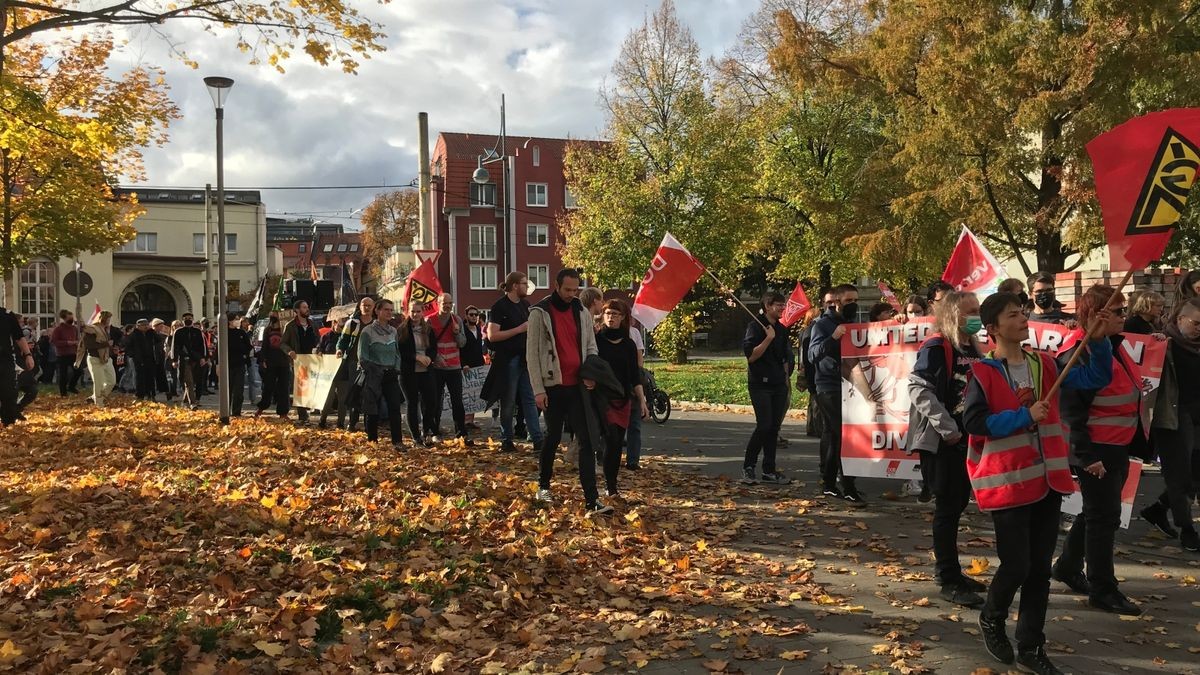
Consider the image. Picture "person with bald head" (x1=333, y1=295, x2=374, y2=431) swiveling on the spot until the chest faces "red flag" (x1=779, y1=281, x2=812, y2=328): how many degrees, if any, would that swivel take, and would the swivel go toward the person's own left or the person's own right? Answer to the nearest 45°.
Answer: approximately 45° to the person's own left

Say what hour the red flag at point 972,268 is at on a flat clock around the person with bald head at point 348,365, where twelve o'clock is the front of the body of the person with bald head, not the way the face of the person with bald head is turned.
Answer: The red flag is roughly at 12 o'clock from the person with bald head.

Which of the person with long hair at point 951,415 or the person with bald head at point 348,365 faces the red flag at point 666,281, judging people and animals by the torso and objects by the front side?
the person with bald head at point 348,365

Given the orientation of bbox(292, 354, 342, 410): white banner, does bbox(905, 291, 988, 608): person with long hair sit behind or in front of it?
in front

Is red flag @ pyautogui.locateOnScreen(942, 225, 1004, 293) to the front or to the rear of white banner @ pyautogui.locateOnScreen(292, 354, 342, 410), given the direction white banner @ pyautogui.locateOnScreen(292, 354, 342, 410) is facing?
to the front

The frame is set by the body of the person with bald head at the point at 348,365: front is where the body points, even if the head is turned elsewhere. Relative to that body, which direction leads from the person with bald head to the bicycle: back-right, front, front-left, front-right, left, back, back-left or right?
front-left

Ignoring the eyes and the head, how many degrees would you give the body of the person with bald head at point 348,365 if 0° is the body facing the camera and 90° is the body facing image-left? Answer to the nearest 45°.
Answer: approximately 315°

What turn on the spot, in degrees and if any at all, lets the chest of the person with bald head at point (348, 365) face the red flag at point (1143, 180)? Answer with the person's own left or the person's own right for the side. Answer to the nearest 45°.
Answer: approximately 45° to the person's own right
